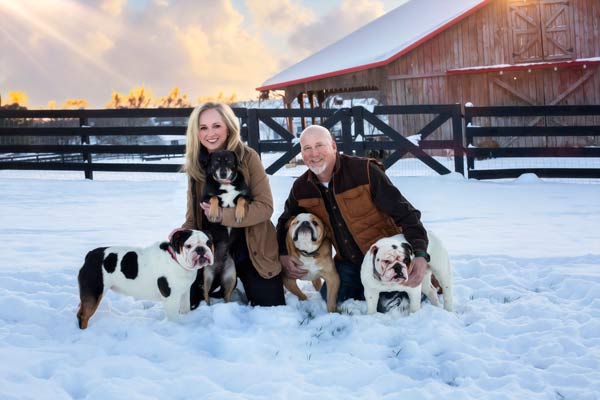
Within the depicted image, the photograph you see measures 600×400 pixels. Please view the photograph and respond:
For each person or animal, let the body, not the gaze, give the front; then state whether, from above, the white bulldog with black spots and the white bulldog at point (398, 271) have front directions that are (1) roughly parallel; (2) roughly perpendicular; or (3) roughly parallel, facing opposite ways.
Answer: roughly parallel, facing opposite ways

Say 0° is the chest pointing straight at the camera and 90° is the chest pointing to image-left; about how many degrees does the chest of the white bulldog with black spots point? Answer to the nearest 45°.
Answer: approximately 270°

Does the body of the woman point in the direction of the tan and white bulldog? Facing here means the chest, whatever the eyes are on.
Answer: no

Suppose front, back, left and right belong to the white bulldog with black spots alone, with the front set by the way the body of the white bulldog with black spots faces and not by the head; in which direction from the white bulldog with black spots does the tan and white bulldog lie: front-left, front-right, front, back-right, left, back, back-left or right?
front

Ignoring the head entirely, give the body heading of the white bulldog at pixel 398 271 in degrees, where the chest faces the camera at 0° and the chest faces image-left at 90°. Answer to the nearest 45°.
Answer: approximately 45°

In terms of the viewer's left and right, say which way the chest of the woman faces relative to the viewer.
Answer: facing the viewer and to the left of the viewer

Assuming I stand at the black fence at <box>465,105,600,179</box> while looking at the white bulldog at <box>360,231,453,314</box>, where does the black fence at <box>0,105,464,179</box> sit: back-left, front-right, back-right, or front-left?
front-right

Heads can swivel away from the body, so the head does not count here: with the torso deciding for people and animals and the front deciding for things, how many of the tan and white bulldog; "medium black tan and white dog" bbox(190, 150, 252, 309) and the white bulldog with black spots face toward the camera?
2

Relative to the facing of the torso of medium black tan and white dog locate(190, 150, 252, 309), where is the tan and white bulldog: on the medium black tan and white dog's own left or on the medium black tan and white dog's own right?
on the medium black tan and white dog's own left

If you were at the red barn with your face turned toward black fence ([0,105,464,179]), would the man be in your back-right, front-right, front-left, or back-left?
front-left

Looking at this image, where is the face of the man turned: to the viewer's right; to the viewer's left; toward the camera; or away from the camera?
toward the camera

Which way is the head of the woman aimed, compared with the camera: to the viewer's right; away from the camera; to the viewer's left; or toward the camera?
toward the camera

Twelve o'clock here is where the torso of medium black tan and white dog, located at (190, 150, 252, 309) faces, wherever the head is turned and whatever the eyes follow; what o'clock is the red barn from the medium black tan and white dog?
The red barn is roughly at 7 o'clock from the medium black tan and white dog.

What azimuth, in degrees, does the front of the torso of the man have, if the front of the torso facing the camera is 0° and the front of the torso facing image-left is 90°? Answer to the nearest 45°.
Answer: approximately 45°

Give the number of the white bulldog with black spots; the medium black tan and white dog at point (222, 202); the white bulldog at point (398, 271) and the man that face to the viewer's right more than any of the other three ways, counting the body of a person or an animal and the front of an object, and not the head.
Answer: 1

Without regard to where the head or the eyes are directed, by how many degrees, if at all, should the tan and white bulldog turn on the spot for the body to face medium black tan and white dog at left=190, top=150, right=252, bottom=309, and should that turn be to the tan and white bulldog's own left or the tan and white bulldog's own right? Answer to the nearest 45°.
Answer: approximately 90° to the tan and white bulldog's own right

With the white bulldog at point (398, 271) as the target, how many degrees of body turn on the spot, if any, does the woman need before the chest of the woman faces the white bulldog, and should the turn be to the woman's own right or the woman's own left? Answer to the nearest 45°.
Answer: approximately 90° to the woman's own left

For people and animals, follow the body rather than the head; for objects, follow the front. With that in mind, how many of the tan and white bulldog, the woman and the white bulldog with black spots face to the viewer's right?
1

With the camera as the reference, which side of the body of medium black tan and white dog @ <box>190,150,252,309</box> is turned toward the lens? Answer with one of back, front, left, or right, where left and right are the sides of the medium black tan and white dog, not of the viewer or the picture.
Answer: front
